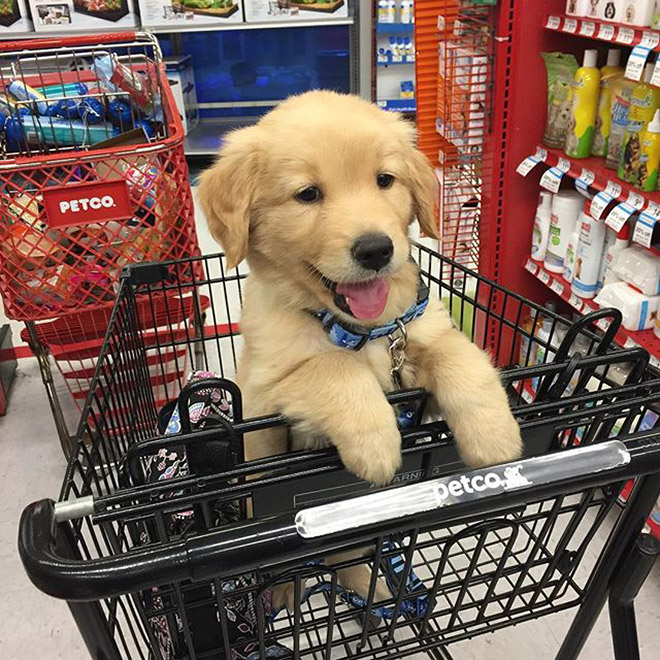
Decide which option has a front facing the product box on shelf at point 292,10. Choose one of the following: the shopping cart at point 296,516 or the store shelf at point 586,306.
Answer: the shopping cart

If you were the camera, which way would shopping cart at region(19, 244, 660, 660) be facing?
facing away from the viewer

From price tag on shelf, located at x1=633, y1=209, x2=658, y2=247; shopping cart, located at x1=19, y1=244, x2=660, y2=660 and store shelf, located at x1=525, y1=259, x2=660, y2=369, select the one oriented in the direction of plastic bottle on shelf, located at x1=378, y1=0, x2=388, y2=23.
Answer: the shopping cart

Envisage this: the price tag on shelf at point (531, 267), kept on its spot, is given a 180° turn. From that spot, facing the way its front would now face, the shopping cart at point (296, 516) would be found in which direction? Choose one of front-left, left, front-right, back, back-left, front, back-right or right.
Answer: back-right

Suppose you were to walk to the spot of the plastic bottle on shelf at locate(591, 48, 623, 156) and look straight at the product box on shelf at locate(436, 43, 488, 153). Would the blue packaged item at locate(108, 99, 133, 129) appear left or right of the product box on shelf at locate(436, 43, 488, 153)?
left

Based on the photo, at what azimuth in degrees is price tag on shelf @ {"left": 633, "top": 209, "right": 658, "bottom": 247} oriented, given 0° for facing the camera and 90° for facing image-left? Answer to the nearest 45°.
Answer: approximately 45°

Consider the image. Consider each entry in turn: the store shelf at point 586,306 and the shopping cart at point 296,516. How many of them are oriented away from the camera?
1

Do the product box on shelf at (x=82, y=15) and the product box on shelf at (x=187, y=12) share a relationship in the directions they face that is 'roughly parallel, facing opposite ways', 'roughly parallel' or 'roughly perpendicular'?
roughly parallel

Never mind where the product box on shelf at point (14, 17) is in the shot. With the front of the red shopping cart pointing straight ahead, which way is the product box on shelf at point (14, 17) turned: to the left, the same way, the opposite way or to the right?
the same way

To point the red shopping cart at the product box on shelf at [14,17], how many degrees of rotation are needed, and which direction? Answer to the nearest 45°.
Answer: approximately 180°

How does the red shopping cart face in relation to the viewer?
toward the camera

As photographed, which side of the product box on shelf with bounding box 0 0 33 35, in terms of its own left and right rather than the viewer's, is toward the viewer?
front

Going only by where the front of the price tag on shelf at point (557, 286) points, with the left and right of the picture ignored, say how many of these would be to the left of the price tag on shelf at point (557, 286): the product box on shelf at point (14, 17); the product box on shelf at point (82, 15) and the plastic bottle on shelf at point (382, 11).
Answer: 0

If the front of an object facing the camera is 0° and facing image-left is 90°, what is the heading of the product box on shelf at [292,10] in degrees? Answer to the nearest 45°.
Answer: approximately 0°

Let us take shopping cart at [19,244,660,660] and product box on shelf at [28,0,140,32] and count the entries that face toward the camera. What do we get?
1

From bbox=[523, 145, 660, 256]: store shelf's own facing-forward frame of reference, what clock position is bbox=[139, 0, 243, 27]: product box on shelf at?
The product box on shelf is roughly at 3 o'clock from the store shelf.

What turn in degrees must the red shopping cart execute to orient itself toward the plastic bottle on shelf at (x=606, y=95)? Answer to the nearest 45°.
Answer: approximately 90° to its left
